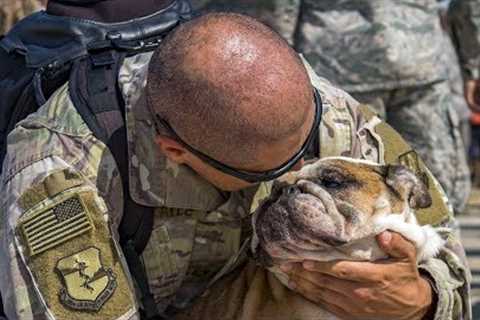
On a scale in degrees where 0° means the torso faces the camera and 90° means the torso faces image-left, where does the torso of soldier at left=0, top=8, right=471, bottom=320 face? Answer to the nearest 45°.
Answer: approximately 315°

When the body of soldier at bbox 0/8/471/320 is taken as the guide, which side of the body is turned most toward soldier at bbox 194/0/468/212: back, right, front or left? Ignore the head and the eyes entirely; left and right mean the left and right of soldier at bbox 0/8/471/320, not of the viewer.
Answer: left

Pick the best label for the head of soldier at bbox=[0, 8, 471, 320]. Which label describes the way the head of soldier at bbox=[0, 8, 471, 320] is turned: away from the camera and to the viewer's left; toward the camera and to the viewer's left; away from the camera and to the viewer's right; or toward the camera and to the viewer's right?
toward the camera and to the viewer's right
